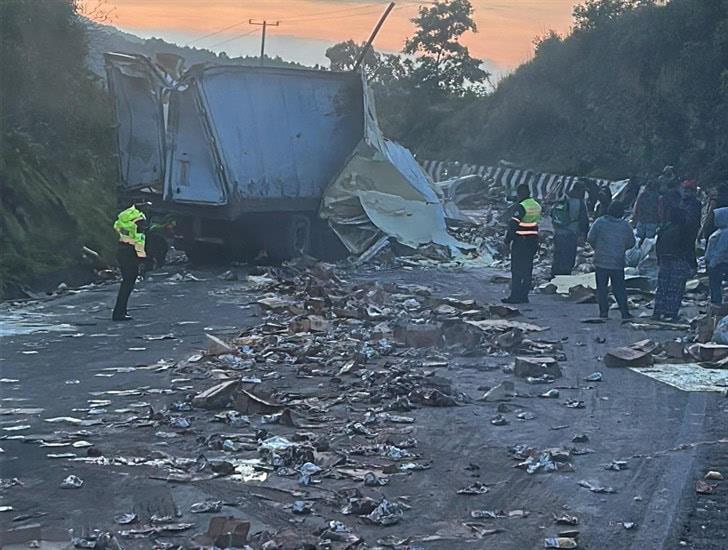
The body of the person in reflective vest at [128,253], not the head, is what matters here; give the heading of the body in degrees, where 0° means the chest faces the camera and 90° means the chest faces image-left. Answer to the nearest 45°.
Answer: approximately 270°

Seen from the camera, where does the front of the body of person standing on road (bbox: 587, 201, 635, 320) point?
away from the camera

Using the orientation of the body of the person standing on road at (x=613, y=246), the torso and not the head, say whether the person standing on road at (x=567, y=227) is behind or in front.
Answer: in front

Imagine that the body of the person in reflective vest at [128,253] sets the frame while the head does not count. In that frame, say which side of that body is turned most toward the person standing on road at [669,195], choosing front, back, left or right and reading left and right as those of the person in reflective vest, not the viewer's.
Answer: front

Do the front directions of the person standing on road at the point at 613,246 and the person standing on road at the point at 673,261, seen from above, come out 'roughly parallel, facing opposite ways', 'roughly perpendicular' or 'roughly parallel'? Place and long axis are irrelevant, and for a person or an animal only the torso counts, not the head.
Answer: roughly parallel

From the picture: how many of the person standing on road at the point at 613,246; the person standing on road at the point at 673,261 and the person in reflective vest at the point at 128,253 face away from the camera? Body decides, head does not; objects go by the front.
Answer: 2

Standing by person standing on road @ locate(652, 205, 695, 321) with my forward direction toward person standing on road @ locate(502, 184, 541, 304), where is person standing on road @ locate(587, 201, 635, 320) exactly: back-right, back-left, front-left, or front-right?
front-left

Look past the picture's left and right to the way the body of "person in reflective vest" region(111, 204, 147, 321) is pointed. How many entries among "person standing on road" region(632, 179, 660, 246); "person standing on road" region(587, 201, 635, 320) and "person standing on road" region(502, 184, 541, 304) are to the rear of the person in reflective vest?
0

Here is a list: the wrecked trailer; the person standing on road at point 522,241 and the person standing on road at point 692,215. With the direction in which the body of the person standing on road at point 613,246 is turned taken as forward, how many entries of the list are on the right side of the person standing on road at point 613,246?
1

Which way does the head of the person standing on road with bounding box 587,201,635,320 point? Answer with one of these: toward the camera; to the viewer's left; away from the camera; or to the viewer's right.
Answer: away from the camera
